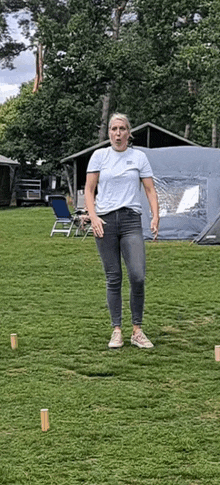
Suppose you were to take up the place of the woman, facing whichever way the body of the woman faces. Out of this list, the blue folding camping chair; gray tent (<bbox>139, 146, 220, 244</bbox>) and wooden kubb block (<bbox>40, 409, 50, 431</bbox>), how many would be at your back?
2

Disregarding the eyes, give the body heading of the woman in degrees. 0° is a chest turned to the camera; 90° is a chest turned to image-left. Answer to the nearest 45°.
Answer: approximately 0°

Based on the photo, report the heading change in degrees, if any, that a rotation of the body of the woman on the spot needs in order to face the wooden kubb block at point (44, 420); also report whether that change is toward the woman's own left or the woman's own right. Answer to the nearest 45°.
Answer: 0° — they already face it

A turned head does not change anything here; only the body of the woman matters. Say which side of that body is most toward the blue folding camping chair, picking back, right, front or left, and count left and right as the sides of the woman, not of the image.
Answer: back

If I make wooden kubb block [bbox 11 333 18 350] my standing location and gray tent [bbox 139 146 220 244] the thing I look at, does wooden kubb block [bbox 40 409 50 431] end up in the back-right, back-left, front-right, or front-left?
back-right

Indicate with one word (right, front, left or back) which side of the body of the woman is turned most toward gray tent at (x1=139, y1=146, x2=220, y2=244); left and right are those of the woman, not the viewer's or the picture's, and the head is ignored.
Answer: back

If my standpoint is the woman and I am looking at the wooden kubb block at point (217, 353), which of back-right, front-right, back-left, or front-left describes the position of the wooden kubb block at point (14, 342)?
back-right
